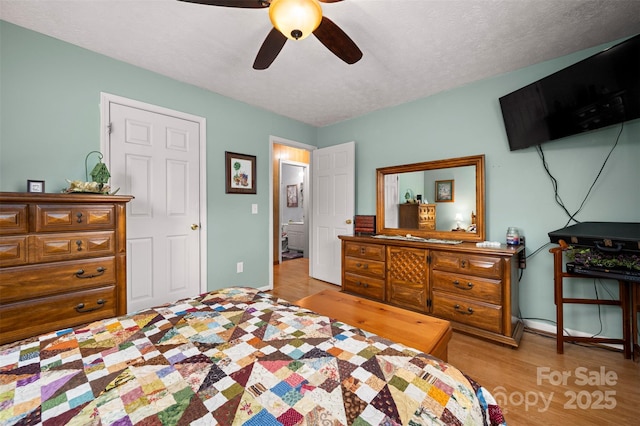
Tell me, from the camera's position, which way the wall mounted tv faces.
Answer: facing the viewer and to the left of the viewer

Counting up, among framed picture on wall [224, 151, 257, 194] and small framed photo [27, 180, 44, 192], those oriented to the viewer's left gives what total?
0

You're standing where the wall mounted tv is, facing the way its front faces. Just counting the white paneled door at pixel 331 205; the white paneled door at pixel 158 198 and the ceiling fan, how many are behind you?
0

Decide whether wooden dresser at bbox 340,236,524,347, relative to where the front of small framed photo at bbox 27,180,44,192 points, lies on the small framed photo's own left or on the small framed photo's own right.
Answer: on the small framed photo's own left

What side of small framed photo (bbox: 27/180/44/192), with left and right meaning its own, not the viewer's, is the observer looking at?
front

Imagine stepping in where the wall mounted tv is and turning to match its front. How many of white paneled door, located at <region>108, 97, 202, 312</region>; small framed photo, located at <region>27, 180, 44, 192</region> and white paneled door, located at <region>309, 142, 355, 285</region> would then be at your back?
0

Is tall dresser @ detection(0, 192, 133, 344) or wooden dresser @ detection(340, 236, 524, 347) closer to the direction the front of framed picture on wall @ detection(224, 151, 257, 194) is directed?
the wooden dresser

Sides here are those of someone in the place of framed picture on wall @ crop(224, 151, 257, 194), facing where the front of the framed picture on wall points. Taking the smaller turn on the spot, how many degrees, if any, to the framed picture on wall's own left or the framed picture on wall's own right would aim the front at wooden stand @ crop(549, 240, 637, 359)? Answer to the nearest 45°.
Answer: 0° — it already faces it

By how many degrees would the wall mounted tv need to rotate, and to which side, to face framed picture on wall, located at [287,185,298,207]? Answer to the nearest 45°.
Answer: approximately 45° to its right

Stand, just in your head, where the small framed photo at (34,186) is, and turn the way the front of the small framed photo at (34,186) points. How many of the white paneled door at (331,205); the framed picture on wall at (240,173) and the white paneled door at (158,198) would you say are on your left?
3

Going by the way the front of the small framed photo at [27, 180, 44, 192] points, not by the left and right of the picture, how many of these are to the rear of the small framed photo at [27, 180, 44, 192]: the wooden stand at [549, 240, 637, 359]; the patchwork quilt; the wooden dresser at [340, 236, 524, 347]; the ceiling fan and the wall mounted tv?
0

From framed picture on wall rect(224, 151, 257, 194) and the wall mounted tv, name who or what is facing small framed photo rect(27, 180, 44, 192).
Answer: the wall mounted tv

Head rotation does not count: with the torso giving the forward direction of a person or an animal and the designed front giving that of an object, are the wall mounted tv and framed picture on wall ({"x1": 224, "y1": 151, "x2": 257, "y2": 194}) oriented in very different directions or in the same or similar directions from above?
very different directions

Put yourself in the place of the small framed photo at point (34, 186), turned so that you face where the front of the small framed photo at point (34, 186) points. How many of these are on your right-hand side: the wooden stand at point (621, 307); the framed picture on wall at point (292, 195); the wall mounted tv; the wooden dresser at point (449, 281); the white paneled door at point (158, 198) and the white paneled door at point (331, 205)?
0

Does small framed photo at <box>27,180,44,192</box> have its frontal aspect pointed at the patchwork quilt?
yes

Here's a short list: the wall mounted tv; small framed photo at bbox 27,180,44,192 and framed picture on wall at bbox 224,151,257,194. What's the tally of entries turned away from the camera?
0

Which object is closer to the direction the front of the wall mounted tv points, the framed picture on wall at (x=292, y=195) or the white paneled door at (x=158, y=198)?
the white paneled door

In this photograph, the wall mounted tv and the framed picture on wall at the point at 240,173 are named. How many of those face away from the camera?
0

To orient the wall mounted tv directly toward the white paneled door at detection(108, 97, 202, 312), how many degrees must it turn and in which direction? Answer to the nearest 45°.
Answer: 0° — it already faces it
